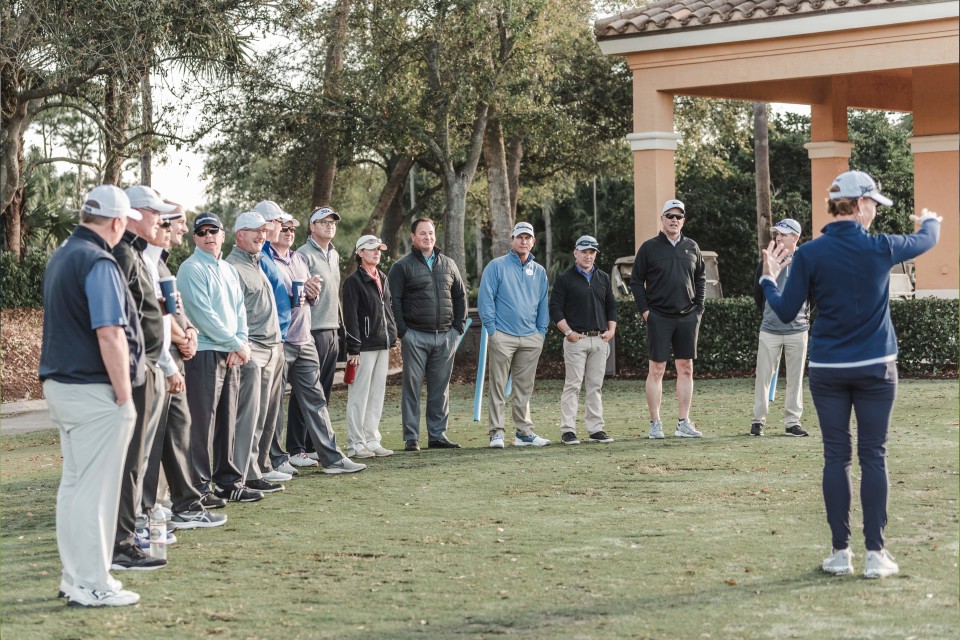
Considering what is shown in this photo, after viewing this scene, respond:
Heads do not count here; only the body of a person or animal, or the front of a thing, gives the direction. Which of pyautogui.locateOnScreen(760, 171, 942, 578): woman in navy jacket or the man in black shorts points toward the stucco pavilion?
the woman in navy jacket

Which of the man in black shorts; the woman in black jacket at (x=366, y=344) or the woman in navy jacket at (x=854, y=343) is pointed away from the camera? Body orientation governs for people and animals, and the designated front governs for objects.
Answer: the woman in navy jacket at (x=854, y=343)

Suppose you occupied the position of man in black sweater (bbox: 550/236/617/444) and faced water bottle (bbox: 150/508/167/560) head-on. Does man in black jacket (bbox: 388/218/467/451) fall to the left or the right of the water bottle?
right

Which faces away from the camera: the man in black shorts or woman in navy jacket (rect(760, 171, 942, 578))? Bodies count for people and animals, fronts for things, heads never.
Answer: the woman in navy jacket

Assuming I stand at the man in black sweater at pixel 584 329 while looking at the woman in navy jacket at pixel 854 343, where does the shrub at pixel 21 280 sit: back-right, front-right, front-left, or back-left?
back-right

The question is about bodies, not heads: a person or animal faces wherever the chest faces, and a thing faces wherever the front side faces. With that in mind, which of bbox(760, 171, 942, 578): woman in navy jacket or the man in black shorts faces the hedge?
the woman in navy jacket

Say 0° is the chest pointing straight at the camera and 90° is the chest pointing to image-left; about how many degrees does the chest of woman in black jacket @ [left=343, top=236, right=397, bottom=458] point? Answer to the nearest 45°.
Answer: approximately 315°

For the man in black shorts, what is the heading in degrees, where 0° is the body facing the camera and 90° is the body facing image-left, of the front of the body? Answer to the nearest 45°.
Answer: approximately 0°

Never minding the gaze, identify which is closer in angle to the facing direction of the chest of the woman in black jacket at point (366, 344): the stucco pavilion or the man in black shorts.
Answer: the man in black shorts

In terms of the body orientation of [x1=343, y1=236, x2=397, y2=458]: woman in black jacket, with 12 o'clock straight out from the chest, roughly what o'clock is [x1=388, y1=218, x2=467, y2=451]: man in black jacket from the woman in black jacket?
The man in black jacket is roughly at 9 o'clock from the woman in black jacket.

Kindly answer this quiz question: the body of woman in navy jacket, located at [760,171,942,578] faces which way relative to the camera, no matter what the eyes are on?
away from the camera

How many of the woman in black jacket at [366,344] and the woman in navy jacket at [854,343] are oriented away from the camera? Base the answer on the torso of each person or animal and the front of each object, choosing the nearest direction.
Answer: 1

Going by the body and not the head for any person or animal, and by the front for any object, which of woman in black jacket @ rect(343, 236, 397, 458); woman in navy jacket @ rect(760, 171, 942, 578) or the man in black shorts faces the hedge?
woman in navy jacket @ rect(760, 171, 942, 578)

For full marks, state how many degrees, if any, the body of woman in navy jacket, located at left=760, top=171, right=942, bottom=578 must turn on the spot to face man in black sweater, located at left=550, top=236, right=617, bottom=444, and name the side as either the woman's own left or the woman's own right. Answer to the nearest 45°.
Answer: approximately 45° to the woman's own left

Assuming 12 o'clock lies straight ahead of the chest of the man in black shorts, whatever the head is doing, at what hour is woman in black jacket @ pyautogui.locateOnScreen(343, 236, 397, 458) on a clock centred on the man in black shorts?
The woman in black jacket is roughly at 2 o'clock from the man in black shorts.

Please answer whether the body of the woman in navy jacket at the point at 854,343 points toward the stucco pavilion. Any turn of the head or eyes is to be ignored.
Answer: yes
